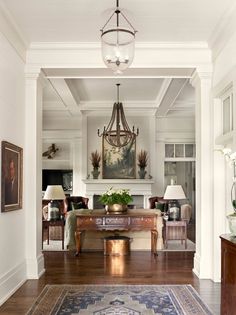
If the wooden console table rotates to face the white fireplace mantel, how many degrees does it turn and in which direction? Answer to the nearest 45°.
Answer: approximately 180°

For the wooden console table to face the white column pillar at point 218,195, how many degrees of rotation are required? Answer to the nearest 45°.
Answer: approximately 45° to its left

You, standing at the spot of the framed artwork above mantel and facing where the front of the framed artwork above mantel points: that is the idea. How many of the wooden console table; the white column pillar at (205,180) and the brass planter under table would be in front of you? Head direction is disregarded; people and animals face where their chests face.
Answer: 3

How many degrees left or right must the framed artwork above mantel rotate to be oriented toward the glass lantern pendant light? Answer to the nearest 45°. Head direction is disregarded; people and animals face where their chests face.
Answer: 0° — it already faces it

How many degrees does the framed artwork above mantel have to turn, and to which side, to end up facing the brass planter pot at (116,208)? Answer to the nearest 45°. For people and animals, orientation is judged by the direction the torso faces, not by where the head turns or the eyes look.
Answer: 0° — it already faces it

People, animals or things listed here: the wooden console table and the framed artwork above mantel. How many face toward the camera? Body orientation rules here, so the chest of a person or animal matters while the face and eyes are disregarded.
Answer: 2

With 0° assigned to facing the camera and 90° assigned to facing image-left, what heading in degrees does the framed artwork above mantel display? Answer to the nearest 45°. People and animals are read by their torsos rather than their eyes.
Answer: approximately 0°

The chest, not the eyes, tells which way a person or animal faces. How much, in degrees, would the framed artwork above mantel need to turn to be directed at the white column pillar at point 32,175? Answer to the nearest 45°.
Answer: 0° — it already faces it

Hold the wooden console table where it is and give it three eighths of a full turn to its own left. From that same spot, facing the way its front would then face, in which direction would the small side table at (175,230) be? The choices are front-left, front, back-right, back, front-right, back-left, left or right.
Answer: front

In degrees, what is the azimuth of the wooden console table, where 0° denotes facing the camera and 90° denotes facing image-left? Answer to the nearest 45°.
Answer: approximately 0°

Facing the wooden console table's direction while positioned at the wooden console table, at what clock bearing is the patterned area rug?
The patterned area rug is roughly at 12 o'clock from the wooden console table.
